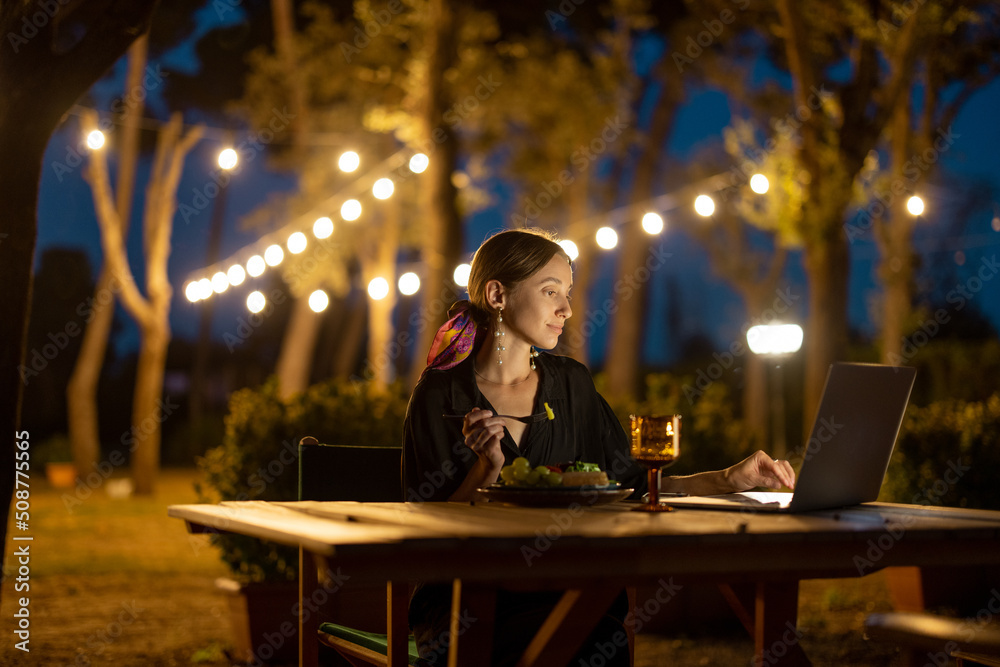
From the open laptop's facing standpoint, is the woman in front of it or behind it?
in front

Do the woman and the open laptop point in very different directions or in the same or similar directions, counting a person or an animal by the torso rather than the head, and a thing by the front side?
very different directions

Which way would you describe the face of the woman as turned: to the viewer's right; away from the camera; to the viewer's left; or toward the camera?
to the viewer's right

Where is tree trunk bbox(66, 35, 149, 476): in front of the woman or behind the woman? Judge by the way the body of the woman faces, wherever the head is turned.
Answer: behind

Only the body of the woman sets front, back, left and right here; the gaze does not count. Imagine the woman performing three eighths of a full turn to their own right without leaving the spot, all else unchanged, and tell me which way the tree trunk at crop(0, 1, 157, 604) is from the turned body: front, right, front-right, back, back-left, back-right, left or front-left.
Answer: front

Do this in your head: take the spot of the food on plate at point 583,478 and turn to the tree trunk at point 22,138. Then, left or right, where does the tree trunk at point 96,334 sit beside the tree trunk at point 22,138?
right

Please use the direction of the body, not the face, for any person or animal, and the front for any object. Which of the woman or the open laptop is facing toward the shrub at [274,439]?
the open laptop

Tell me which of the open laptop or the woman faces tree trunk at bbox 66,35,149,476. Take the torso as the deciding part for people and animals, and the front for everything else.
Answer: the open laptop

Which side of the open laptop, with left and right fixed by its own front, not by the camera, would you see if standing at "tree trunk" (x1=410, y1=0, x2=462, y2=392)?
front

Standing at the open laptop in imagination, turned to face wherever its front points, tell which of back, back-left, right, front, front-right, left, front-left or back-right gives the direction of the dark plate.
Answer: front-left

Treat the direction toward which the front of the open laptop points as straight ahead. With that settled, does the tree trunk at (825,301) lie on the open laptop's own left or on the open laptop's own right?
on the open laptop's own right

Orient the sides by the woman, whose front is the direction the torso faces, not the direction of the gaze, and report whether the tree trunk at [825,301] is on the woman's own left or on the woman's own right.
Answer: on the woman's own left

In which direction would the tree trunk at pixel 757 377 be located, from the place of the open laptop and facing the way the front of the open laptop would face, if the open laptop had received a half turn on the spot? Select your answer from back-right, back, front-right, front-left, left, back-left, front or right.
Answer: back-left

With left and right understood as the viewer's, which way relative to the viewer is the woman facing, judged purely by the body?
facing the viewer and to the right of the viewer

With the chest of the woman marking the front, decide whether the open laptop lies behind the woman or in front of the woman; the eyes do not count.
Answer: in front

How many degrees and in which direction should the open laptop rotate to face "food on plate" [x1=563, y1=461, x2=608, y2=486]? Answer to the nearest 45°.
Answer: approximately 45° to its left
